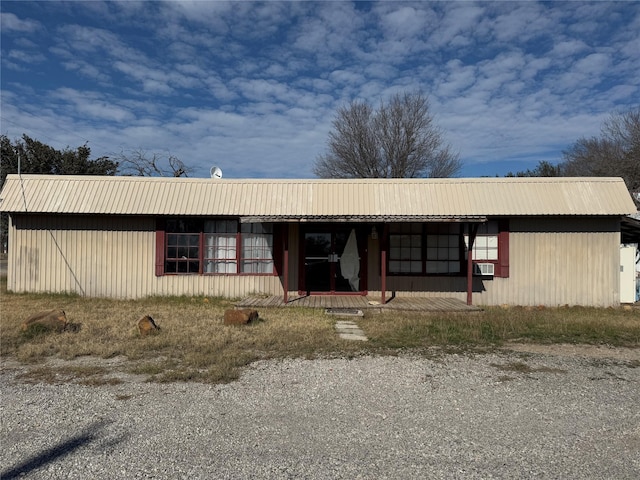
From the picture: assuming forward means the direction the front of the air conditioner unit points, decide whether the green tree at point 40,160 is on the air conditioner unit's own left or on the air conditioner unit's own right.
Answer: on the air conditioner unit's own right

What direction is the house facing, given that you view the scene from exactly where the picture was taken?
facing the viewer

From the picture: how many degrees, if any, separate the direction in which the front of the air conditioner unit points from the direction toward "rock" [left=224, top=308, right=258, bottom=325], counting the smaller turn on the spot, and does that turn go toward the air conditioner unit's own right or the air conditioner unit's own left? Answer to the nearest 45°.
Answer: approximately 45° to the air conditioner unit's own right

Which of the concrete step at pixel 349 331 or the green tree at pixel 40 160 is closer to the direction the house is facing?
the concrete step

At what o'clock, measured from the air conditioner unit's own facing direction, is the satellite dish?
The satellite dish is roughly at 3 o'clock from the air conditioner unit.

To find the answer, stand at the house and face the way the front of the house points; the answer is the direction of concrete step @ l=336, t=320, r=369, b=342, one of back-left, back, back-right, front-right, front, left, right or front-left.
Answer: front

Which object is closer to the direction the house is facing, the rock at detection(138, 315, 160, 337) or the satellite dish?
the rock

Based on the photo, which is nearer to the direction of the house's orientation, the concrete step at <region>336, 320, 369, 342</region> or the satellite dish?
the concrete step

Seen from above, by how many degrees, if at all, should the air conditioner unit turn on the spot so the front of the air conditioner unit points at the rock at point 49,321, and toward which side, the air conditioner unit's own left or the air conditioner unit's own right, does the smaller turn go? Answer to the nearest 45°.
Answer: approximately 45° to the air conditioner unit's own right

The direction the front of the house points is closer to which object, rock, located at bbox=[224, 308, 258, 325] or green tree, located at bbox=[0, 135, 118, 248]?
the rock

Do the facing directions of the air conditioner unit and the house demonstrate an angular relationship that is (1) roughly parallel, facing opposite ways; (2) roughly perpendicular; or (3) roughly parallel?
roughly parallel

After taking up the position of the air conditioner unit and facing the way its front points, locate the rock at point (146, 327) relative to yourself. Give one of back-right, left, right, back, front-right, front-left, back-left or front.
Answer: front-right

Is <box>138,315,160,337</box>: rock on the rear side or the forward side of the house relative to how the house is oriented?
on the forward side
